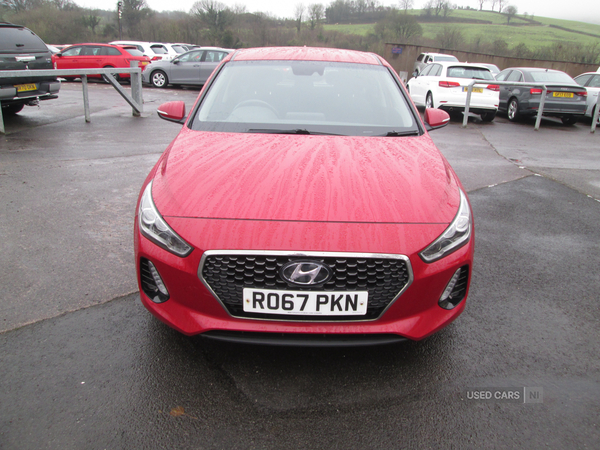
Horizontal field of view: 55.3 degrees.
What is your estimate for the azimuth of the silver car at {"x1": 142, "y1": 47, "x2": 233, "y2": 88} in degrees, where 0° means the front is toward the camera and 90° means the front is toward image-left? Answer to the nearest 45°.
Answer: approximately 90°

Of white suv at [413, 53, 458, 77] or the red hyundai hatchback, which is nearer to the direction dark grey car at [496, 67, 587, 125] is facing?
the white suv

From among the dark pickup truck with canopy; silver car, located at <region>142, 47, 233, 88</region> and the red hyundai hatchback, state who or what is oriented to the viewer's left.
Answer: the silver car

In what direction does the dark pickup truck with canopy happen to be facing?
away from the camera

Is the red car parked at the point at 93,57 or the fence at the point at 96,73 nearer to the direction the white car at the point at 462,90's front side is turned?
the red car parked

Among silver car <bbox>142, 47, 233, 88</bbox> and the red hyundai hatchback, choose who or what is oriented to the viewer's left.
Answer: the silver car

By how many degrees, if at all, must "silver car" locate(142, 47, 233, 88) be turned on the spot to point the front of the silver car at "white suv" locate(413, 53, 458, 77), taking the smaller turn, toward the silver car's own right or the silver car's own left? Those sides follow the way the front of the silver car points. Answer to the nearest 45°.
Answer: approximately 180°

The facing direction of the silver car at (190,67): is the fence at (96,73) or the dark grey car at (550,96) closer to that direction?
the fence

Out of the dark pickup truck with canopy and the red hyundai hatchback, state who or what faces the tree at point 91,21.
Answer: the dark pickup truck with canopy

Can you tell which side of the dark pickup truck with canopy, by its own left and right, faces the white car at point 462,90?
right

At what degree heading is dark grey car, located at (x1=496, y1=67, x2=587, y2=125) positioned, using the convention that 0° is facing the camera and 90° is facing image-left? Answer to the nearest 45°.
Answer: approximately 135°

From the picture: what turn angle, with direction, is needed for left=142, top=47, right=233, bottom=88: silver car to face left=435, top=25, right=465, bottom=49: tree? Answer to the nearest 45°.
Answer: approximately 135° to its right

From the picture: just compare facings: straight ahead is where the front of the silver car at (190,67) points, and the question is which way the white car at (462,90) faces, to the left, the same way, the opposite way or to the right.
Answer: to the right

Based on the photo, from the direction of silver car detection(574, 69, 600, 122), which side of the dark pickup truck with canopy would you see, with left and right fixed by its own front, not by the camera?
right
